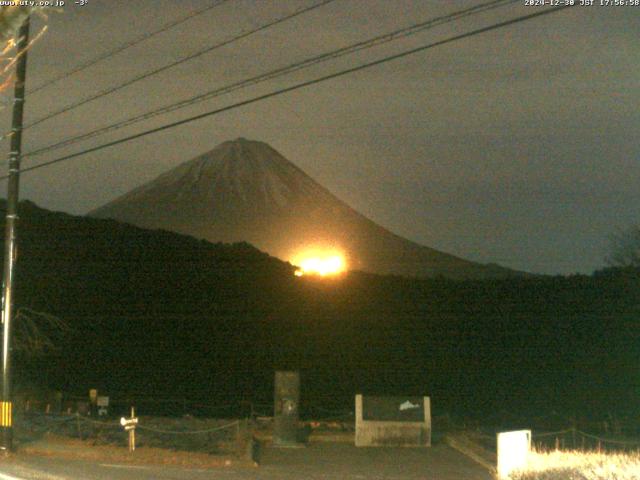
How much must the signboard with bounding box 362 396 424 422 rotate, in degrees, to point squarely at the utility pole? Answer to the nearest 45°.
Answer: approximately 45° to its right

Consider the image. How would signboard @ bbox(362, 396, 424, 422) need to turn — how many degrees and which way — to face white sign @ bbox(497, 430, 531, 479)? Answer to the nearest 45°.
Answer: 0° — it already faces it

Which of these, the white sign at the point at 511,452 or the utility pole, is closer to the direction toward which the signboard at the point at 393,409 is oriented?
the white sign

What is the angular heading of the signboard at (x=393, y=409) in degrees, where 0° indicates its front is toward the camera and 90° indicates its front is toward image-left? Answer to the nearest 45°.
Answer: approximately 0°

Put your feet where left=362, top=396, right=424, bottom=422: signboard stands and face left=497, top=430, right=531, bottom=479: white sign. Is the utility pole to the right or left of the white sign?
right
